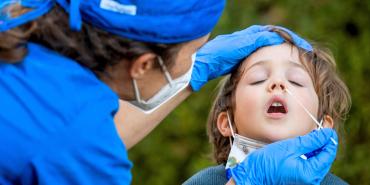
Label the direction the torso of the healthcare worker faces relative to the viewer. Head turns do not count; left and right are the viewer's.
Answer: facing away from the viewer and to the right of the viewer

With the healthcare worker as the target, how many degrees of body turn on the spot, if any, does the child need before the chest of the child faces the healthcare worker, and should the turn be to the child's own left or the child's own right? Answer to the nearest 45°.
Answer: approximately 45° to the child's own right

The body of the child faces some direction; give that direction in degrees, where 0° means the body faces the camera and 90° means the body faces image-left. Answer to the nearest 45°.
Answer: approximately 0°

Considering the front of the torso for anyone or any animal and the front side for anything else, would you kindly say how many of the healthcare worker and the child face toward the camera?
1
